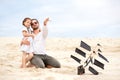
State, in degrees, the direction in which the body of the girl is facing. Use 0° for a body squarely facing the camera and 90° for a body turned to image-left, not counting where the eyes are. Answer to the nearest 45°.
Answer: approximately 315°
